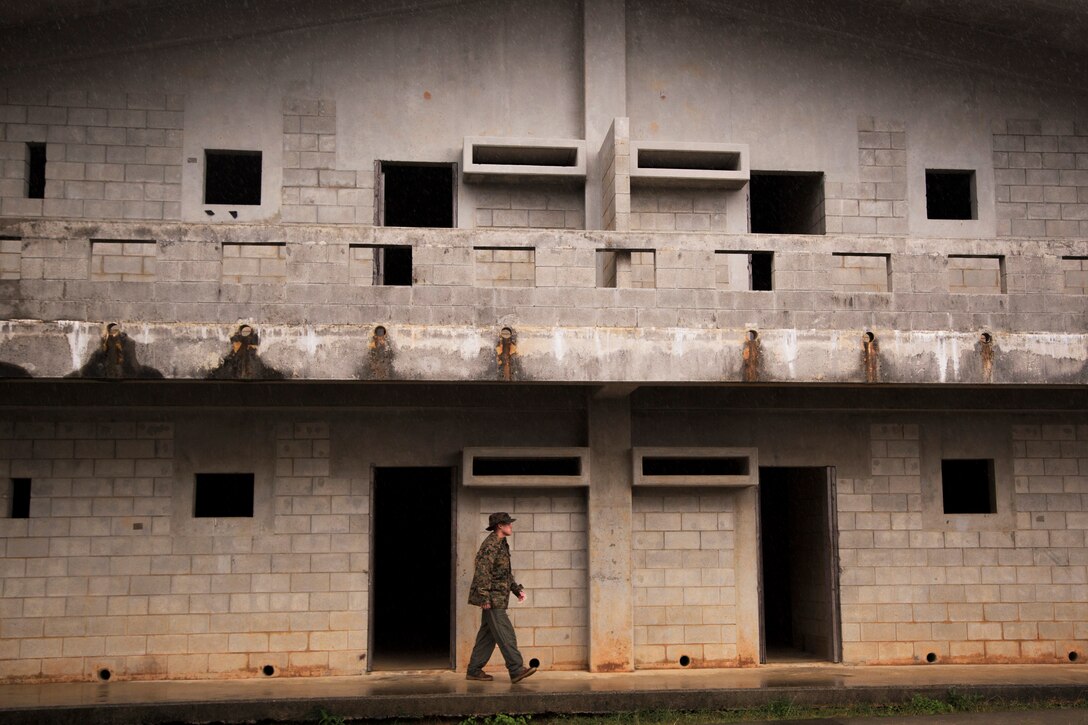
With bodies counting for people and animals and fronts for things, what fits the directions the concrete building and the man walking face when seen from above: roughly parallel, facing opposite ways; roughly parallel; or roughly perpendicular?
roughly perpendicular

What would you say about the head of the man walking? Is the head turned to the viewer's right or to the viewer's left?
to the viewer's right

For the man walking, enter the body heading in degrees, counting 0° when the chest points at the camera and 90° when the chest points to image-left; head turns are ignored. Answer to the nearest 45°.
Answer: approximately 270°

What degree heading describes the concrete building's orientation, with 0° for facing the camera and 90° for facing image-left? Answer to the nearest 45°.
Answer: approximately 0°
